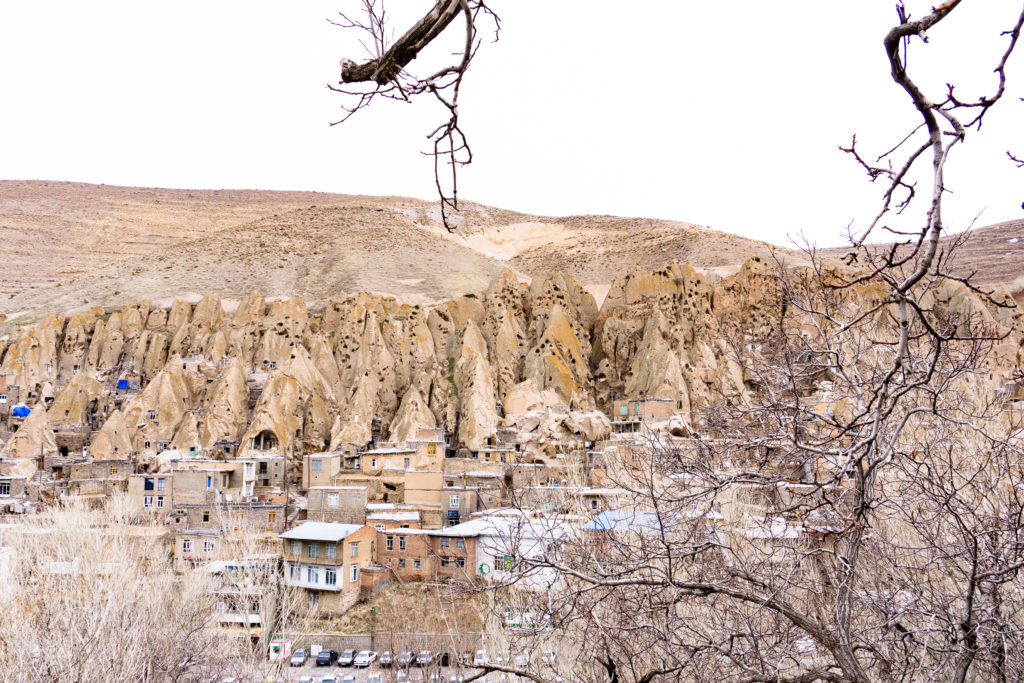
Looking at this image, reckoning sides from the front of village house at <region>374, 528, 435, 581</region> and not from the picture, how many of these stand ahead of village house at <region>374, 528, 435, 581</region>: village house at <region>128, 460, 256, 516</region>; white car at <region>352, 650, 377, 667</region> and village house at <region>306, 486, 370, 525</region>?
1

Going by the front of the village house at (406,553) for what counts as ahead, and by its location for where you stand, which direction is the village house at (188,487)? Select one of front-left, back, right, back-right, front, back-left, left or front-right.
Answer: back-right

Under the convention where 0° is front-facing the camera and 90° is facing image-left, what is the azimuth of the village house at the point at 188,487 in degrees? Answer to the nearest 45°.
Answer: approximately 0°

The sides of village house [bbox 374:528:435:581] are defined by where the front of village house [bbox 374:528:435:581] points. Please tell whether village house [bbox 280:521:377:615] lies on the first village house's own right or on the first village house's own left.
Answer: on the first village house's own right

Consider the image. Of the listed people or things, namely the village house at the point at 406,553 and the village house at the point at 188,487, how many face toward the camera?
2

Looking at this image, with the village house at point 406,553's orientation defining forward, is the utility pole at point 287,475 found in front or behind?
behind

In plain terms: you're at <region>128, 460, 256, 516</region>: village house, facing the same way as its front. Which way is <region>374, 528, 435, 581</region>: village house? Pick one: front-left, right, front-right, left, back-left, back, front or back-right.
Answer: front-left

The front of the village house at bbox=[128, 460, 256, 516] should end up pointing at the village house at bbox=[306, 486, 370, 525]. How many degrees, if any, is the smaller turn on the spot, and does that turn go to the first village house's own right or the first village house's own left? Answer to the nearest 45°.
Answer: approximately 45° to the first village house's own left

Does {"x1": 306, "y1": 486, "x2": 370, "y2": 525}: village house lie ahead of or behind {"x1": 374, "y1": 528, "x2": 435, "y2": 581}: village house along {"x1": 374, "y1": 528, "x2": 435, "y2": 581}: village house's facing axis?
behind

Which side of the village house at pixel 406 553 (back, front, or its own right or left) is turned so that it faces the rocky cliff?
back

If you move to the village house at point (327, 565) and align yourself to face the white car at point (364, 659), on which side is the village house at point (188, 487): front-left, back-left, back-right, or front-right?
back-right

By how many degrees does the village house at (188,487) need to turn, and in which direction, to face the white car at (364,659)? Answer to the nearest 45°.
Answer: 0° — it already faces it
